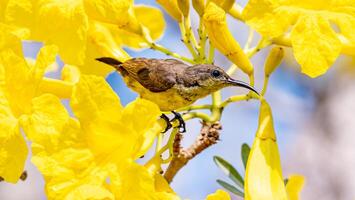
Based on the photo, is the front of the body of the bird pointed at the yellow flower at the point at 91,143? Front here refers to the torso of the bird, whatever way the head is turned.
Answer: no

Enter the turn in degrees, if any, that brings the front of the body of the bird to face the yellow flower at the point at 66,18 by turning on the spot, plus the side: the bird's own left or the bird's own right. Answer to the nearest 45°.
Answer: approximately 180°

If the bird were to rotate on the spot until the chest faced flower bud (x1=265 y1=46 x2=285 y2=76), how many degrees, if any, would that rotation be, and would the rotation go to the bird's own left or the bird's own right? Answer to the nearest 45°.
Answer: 0° — it already faces it

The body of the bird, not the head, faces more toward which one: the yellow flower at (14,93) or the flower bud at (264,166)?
the flower bud

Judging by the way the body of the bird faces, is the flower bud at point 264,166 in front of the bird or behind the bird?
in front

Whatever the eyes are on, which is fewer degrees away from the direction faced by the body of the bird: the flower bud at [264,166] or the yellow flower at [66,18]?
the flower bud

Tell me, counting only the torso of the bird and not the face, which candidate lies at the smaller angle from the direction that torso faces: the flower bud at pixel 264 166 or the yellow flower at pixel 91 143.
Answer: the flower bud

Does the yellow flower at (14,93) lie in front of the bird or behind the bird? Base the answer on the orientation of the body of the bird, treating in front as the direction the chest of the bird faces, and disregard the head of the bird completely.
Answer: behind

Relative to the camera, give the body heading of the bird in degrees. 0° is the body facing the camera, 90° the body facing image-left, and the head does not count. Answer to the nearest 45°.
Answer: approximately 270°
